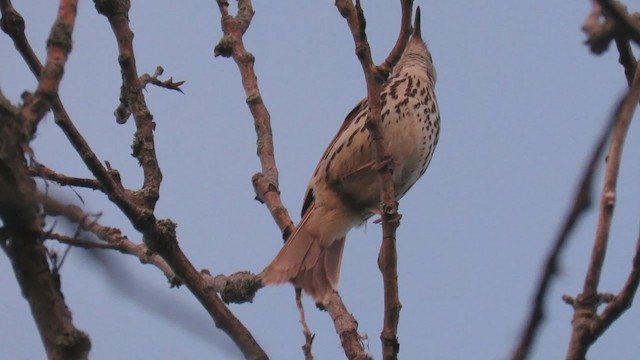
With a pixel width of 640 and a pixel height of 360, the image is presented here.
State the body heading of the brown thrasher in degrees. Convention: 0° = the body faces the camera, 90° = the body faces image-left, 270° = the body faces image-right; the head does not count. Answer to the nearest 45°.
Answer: approximately 315°

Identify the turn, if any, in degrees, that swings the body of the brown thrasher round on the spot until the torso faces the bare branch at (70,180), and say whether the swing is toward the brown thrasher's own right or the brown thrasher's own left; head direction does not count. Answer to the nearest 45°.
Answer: approximately 90° to the brown thrasher's own right

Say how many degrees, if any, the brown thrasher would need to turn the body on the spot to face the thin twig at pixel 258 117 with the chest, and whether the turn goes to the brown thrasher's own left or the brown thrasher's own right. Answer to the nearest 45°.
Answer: approximately 90° to the brown thrasher's own right

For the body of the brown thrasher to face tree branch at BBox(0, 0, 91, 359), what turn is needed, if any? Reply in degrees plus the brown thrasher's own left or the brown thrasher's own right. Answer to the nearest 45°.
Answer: approximately 135° to the brown thrasher's own right
